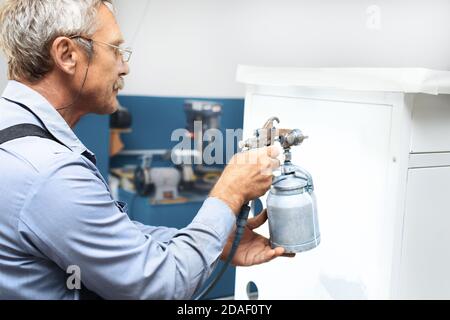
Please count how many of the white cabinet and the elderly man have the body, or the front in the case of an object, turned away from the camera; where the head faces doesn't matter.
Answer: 0

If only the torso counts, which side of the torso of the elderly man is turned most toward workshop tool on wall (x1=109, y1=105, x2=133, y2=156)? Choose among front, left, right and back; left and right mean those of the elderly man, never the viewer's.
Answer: left

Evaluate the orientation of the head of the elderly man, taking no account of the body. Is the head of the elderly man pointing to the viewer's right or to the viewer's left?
to the viewer's right

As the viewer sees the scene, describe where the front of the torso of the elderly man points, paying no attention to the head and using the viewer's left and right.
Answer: facing to the right of the viewer
